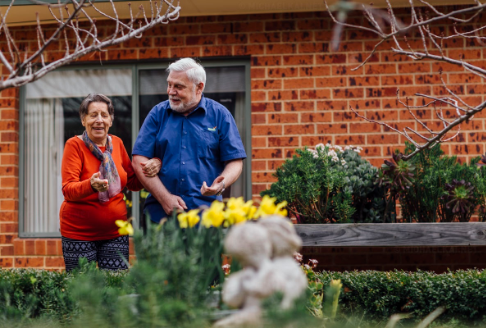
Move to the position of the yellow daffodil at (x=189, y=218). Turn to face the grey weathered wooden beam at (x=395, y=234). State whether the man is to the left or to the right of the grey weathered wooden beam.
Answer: left
